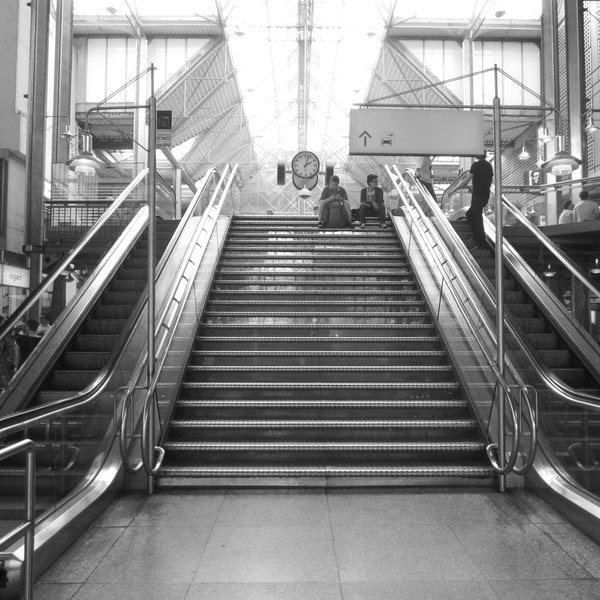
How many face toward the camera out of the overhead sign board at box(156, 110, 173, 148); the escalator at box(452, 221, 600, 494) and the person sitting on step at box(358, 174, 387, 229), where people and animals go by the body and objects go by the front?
3

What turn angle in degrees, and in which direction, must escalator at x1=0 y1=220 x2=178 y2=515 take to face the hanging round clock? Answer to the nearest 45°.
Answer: approximately 135° to its left

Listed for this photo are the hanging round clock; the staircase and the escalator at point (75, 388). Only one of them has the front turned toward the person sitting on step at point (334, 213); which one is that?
the hanging round clock

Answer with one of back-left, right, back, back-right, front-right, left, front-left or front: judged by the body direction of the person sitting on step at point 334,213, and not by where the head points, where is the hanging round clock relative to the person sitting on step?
back

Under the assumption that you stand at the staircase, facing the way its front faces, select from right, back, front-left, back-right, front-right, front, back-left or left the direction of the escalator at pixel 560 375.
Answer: left

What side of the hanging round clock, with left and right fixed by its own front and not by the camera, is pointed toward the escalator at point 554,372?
front

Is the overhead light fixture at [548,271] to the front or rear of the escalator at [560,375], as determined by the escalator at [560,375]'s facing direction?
to the rear

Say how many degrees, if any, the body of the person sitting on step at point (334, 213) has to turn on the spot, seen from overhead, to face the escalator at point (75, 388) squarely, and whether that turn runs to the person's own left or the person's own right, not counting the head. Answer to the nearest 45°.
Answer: approximately 45° to the person's own right

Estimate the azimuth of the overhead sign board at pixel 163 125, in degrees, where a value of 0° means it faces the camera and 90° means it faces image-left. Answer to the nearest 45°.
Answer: approximately 0°
